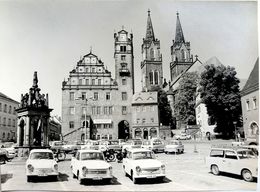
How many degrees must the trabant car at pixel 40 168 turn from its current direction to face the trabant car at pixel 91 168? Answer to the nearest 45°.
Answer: approximately 45° to its left

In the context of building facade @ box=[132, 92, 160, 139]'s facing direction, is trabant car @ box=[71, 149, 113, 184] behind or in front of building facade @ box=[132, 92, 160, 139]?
in front

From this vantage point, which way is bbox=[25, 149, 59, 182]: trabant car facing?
toward the camera

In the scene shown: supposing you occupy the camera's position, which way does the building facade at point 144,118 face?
facing the viewer

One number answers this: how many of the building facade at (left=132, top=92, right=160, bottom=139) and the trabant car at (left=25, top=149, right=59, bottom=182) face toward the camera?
2

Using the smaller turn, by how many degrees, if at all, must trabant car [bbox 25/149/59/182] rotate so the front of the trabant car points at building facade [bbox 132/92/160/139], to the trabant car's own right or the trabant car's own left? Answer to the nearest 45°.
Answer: approximately 135° to the trabant car's own left

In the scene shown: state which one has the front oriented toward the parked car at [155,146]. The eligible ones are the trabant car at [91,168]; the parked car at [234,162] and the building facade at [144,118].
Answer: the building facade

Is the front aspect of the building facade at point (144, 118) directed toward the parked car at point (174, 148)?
yes

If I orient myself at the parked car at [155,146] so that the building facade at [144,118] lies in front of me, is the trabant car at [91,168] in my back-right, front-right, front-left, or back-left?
back-left

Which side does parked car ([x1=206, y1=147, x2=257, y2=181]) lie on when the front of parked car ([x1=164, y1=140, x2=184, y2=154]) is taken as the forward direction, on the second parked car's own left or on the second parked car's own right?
on the second parked car's own left

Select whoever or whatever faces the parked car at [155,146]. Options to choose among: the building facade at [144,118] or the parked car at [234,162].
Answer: the building facade

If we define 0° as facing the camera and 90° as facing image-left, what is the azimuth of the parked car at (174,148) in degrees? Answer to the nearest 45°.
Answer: approximately 45°

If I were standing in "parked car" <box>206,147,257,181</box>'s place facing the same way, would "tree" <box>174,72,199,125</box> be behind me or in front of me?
behind

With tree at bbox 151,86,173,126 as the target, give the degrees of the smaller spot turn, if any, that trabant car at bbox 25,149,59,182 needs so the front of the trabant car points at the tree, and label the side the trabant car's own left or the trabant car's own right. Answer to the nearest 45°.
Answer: approximately 135° to the trabant car's own left
